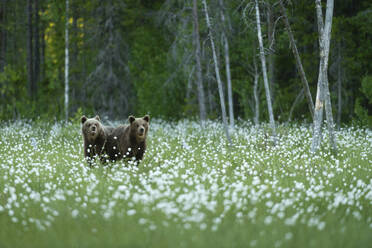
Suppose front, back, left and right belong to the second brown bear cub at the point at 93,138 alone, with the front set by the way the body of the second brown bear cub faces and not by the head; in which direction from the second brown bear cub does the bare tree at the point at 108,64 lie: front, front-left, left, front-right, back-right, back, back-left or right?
back-right

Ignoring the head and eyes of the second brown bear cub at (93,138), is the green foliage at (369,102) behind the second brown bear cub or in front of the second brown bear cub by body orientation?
behind

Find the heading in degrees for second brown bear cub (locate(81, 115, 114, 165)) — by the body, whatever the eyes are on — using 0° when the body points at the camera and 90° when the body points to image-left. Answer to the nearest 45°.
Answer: approximately 45°

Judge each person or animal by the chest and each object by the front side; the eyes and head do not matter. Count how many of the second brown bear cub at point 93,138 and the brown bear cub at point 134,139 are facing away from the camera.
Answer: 0

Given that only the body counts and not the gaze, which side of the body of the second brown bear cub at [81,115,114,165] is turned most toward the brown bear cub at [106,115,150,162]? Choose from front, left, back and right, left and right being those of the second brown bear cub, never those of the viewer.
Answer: left

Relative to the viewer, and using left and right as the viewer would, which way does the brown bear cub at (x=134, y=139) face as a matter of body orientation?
facing the viewer and to the right of the viewer

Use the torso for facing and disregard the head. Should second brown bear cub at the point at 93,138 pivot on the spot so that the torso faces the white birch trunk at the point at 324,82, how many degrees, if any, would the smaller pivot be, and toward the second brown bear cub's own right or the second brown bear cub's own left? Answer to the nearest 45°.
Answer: approximately 135° to the second brown bear cub's own left

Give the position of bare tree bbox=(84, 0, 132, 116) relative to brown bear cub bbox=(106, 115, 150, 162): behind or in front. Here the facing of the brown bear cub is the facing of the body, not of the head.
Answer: behind

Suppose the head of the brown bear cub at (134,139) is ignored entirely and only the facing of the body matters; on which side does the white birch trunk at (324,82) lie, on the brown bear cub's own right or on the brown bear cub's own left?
on the brown bear cub's own left
